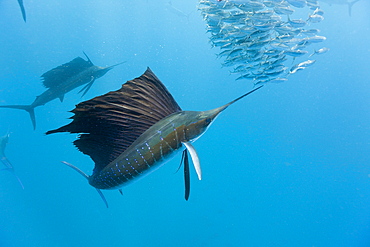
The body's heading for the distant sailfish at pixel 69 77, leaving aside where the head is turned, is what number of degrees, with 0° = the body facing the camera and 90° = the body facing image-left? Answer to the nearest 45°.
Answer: approximately 270°

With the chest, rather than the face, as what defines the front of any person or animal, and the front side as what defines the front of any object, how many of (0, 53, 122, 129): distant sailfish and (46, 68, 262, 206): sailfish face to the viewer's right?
2

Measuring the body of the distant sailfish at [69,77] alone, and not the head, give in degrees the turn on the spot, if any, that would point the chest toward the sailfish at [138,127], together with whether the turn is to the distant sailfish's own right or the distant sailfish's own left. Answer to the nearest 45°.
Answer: approximately 90° to the distant sailfish's own right

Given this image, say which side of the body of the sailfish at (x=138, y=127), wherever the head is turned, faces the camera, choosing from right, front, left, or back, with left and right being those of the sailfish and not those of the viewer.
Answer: right

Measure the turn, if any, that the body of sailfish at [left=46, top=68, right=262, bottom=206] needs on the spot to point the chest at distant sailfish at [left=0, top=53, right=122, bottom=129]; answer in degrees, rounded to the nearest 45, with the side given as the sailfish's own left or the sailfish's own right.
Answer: approximately 90° to the sailfish's own left
